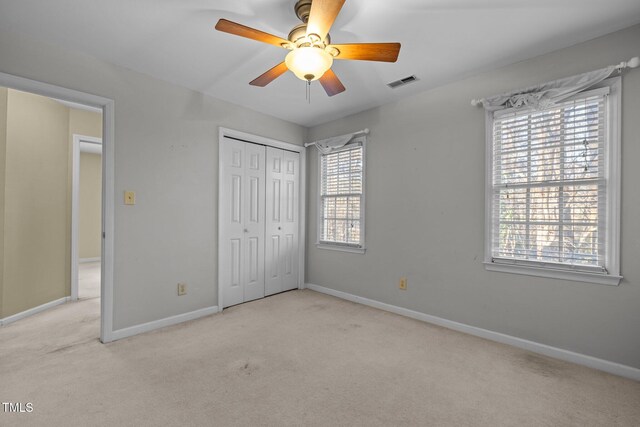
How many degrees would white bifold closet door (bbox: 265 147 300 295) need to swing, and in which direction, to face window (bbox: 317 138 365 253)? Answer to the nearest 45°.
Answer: approximately 45° to its left

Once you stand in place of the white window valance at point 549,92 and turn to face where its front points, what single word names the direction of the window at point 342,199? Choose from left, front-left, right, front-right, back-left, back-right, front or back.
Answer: front-right

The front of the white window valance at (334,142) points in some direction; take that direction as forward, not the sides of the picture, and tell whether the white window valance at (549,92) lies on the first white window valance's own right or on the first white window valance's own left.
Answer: on the first white window valance's own left

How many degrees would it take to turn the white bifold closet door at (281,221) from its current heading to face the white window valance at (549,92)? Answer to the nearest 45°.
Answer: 0° — it already faces it

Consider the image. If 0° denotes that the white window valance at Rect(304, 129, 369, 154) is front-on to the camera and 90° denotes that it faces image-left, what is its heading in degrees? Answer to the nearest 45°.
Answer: approximately 45°

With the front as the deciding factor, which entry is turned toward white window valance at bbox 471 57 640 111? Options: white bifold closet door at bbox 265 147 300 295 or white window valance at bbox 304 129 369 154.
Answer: the white bifold closet door

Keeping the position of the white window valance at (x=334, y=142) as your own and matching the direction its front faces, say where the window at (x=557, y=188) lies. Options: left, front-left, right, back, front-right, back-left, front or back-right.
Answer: left

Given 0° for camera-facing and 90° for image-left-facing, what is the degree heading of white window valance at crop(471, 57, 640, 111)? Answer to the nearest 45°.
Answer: approximately 45°

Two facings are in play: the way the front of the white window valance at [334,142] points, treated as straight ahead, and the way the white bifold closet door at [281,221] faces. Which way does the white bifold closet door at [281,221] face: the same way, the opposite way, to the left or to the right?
to the left

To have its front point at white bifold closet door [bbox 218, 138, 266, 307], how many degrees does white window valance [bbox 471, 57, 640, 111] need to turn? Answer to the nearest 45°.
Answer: approximately 45° to its right

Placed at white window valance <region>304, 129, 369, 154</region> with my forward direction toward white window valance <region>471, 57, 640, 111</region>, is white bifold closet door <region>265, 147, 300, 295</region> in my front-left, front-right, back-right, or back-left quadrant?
back-right

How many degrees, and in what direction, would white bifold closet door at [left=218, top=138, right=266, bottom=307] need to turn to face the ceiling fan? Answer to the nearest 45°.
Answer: approximately 45° to its right

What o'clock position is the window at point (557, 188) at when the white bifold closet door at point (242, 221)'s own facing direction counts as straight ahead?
The window is roughly at 12 o'clock from the white bifold closet door.

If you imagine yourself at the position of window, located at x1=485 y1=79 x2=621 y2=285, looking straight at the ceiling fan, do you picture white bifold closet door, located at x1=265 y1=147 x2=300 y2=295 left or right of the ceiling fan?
right
